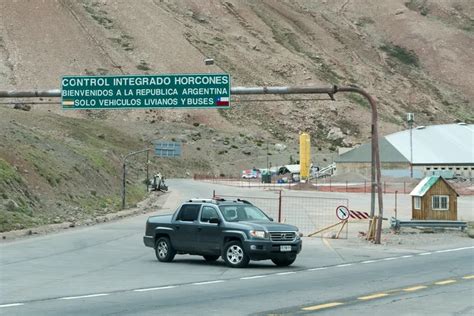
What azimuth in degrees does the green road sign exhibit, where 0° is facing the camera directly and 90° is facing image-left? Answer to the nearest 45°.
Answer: approximately 0°

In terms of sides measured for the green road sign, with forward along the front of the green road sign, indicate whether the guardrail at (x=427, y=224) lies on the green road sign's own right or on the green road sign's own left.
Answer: on the green road sign's own left

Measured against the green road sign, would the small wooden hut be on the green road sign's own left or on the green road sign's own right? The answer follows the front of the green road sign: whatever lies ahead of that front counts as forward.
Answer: on the green road sign's own left

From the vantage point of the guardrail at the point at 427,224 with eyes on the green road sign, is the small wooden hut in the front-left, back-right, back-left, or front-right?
back-right
